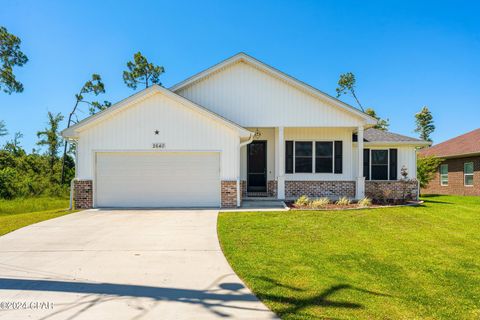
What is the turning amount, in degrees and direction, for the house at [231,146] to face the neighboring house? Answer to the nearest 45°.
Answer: approximately 135° to its left

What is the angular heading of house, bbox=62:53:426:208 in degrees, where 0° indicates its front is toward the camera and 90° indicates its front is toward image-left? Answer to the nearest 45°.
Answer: approximately 0°
